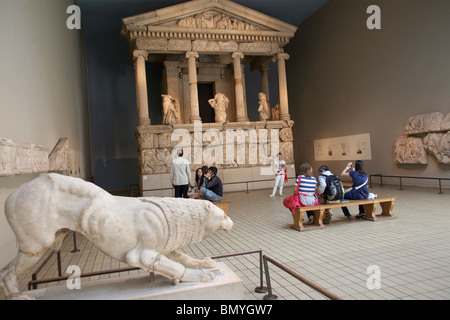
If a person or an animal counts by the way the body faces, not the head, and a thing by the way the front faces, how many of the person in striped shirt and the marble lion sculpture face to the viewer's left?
0

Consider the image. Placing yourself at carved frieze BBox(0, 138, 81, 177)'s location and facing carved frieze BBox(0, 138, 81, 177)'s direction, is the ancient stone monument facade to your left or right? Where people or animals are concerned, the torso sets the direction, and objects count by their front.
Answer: on your left

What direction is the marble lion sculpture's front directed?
to the viewer's right

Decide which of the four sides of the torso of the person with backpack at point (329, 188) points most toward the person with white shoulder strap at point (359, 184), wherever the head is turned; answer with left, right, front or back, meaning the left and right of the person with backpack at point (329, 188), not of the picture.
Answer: right

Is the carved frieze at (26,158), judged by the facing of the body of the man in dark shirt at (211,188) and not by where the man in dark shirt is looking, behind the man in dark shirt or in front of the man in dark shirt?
in front

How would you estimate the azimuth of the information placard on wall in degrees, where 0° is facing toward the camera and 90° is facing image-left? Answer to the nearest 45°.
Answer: approximately 45°

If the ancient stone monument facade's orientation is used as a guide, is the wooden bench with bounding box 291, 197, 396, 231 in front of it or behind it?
in front

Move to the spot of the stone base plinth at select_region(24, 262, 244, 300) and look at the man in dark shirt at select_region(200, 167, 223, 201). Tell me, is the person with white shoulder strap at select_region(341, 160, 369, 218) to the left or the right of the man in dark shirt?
right
